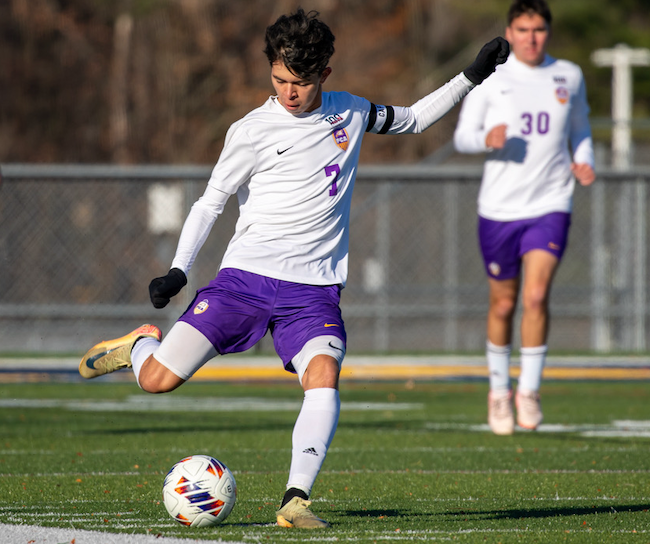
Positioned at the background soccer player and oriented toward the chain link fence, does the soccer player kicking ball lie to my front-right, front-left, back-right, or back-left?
back-left

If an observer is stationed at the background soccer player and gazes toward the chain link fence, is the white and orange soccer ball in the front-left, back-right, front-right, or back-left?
back-left

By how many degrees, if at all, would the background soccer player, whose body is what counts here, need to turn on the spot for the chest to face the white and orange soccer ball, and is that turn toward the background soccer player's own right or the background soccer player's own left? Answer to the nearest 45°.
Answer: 0° — they already face it

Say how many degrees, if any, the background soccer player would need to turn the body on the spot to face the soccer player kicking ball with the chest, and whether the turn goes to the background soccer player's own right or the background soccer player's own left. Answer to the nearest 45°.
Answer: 0° — they already face them

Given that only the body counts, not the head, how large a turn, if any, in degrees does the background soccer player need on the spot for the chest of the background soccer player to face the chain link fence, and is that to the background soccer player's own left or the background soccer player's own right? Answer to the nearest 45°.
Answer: approximately 135° to the background soccer player's own right

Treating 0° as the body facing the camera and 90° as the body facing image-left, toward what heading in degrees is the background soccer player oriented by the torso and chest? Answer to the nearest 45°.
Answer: approximately 0°

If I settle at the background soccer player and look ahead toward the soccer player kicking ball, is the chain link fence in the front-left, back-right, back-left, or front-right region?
back-right
